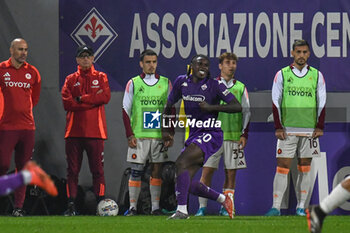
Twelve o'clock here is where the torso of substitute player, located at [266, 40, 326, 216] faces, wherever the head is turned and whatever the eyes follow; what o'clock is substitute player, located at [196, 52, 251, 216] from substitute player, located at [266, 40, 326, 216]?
substitute player, located at [196, 52, 251, 216] is roughly at 3 o'clock from substitute player, located at [266, 40, 326, 216].

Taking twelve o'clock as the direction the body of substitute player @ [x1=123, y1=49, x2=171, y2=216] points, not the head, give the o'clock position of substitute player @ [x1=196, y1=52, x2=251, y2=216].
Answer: substitute player @ [x1=196, y1=52, x2=251, y2=216] is roughly at 9 o'clock from substitute player @ [x1=123, y1=49, x2=171, y2=216].

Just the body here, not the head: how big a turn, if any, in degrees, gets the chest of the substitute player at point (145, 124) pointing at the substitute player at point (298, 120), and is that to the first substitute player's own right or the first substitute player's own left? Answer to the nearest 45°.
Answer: approximately 90° to the first substitute player's own left

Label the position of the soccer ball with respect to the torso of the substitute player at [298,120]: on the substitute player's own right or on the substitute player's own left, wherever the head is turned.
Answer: on the substitute player's own right

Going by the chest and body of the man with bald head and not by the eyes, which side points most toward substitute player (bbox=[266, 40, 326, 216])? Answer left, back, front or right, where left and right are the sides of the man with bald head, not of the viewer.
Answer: left

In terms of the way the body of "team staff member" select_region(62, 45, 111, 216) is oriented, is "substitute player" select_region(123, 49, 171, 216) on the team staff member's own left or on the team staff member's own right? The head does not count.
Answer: on the team staff member's own left
